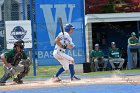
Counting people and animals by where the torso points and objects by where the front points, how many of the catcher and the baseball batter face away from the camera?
0

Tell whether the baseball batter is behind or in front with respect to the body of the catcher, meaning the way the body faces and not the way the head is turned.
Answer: in front

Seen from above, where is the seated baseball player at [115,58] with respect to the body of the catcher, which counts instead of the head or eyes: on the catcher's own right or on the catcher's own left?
on the catcher's own left

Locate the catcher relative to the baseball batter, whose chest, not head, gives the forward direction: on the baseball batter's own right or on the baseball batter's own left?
on the baseball batter's own right
